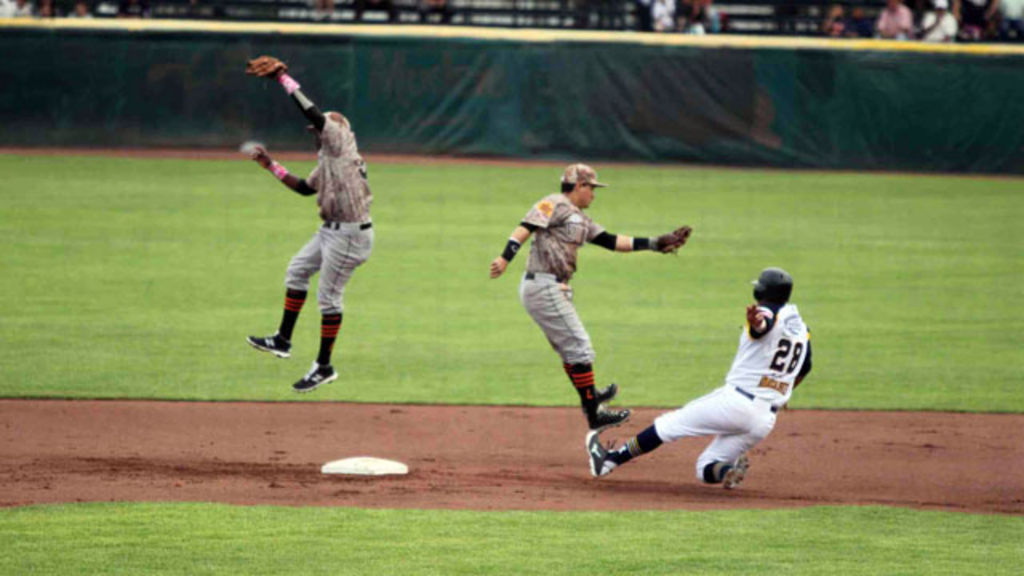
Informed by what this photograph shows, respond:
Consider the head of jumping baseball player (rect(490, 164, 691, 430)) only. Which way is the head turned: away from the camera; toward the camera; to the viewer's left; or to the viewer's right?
to the viewer's right

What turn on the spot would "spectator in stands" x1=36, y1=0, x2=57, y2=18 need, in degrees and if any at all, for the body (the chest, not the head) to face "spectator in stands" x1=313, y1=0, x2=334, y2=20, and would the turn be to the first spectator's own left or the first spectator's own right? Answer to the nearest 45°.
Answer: approximately 90° to the first spectator's own left

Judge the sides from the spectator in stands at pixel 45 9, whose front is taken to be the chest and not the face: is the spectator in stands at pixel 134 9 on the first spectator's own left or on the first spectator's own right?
on the first spectator's own left

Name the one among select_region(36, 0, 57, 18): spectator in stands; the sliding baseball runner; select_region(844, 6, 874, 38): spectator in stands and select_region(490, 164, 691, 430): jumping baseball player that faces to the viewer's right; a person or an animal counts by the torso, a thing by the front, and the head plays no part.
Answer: the jumping baseball player

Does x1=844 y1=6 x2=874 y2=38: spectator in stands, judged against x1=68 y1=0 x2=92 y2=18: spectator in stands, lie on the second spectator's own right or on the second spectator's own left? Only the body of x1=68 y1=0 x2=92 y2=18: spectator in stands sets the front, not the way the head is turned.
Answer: on the second spectator's own left

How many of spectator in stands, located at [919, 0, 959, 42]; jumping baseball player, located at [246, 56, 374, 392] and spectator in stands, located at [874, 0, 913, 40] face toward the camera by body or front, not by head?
2

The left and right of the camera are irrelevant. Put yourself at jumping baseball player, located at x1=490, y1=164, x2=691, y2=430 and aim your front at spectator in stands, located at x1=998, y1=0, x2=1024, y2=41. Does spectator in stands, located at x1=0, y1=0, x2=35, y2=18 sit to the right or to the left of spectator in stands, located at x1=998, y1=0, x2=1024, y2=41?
left

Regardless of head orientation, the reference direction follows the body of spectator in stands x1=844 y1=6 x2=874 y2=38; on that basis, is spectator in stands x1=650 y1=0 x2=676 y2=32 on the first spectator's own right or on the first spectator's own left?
on the first spectator's own right

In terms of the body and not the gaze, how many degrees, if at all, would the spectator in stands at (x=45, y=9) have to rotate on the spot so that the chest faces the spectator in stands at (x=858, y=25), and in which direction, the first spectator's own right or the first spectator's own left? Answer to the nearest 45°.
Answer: approximately 90° to the first spectator's own left

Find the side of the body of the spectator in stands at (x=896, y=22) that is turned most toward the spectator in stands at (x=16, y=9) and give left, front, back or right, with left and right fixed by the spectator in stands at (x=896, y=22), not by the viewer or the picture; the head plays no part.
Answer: right

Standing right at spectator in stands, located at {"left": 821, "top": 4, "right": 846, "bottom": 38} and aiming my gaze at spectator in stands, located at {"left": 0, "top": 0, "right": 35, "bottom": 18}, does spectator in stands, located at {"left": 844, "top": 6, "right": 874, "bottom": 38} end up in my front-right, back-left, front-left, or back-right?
back-right

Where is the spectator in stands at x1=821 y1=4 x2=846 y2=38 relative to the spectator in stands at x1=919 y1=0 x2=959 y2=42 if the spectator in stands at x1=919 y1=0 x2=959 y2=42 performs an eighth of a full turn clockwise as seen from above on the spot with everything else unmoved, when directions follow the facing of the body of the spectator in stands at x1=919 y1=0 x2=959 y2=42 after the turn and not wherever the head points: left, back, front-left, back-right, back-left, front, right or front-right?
front-right

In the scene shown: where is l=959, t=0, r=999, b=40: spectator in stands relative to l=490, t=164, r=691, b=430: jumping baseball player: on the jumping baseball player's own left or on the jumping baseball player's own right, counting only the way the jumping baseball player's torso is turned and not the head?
on the jumping baseball player's own left
